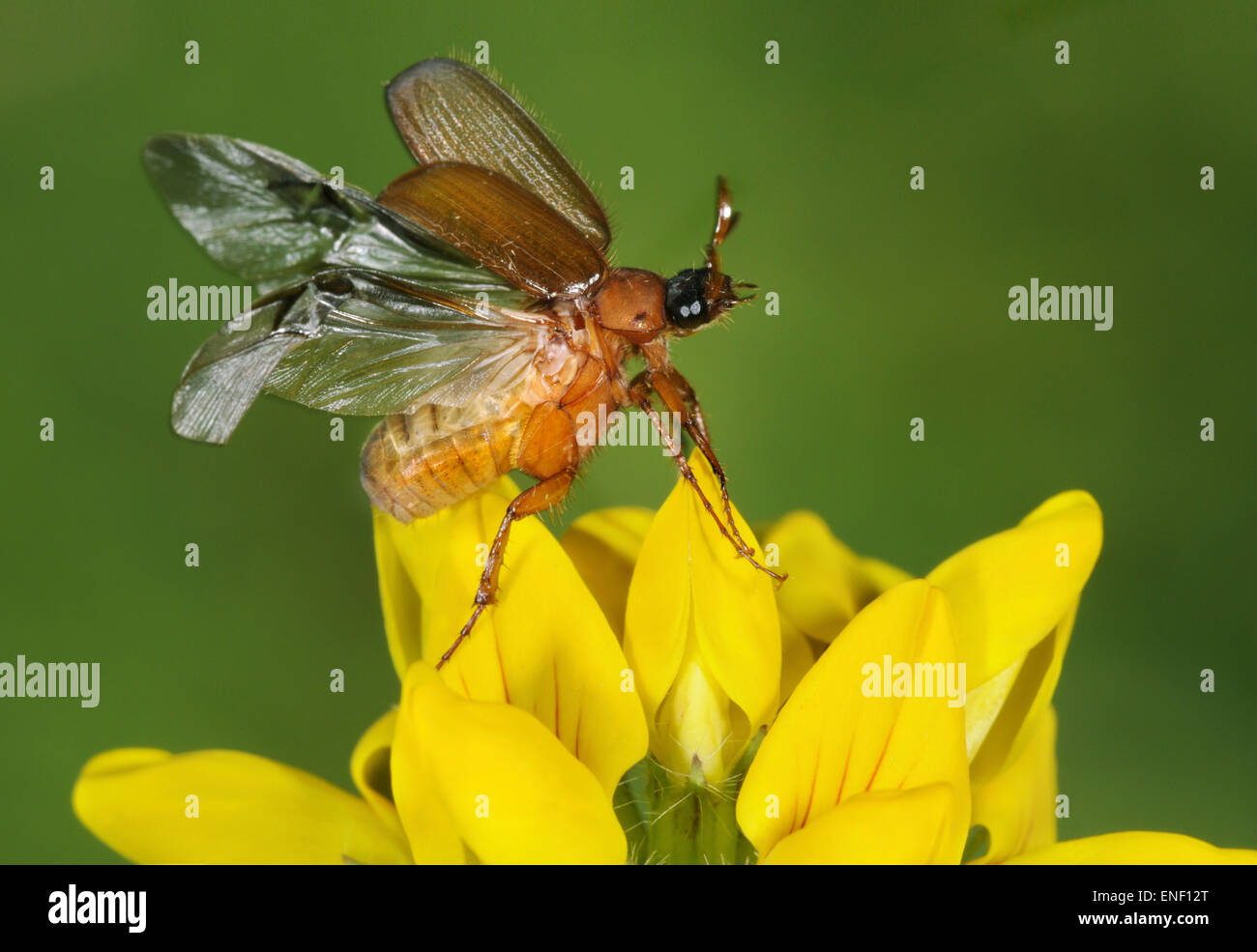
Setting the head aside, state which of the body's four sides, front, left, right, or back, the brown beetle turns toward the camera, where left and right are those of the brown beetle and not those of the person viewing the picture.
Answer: right
